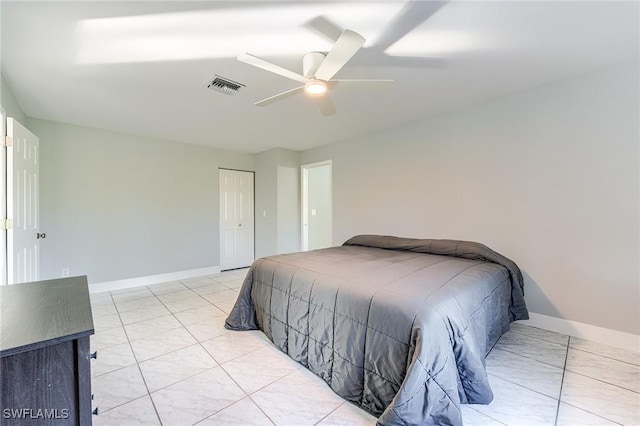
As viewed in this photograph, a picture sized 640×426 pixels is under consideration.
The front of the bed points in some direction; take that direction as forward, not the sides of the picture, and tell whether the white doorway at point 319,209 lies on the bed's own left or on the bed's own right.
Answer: on the bed's own right

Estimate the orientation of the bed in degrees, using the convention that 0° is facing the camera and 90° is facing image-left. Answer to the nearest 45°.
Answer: approximately 45°

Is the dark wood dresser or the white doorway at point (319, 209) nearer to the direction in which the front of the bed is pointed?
the dark wood dresser

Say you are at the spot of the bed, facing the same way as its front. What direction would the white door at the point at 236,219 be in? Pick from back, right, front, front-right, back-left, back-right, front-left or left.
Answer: right

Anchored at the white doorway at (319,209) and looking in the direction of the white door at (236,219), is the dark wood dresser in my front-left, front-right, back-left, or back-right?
front-left

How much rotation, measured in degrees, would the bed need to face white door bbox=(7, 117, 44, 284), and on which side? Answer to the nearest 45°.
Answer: approximately 45° to its right

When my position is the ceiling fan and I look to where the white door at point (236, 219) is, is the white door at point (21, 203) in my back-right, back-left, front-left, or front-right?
front-left

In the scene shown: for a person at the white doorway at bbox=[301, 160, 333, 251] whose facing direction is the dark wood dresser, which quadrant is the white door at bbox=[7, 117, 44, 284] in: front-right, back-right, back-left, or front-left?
front-right

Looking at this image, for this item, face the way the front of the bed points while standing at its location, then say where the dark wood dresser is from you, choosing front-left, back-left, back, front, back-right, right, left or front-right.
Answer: front
